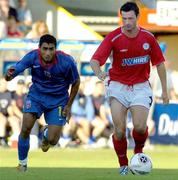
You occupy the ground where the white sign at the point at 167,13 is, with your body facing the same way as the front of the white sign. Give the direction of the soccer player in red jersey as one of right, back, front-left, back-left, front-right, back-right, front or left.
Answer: front

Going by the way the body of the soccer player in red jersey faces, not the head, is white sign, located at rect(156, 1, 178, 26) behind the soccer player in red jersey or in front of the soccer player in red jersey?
behind

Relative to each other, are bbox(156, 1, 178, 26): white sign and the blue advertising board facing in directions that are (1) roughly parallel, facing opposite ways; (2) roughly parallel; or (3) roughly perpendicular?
roughly parallel

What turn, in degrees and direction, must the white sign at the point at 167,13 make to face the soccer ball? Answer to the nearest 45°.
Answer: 0° — it already faces it

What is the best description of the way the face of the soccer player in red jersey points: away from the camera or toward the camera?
toward the camera

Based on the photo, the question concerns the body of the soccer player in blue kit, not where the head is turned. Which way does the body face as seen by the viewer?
toward the camera

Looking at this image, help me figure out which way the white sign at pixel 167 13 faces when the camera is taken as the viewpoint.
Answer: facing the viewer

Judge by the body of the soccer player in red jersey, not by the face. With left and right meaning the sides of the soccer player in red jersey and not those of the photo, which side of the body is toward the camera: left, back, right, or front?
front

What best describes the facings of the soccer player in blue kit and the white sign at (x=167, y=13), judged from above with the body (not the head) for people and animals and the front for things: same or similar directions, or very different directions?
same or similar directions

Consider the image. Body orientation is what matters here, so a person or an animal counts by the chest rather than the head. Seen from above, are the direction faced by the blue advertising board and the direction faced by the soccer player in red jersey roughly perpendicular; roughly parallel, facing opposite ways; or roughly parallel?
roughly parallel
